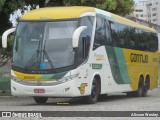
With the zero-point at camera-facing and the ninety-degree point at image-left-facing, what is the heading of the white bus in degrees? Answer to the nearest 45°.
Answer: approximately 45°

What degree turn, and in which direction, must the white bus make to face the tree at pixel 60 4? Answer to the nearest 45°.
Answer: approximately 135° to its right
